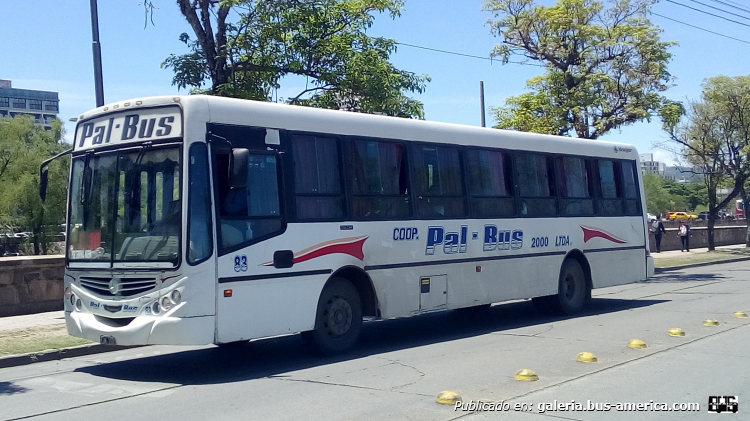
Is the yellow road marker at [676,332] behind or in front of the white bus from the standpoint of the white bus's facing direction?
behind

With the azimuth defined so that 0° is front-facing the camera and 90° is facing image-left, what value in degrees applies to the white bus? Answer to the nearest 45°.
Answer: approximately 45°

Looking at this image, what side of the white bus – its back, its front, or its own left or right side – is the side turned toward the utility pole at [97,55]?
right

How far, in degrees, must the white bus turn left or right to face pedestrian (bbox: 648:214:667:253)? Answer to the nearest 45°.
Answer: approximately 180°

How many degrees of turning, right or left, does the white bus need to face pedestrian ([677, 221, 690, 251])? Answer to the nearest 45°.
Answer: approximately 180°

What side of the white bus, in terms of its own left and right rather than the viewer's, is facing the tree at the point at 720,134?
back

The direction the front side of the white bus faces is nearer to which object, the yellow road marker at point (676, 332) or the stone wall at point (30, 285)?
the stone wall

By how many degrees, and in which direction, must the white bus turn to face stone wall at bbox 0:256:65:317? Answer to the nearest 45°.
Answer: approximately 90° to its right
